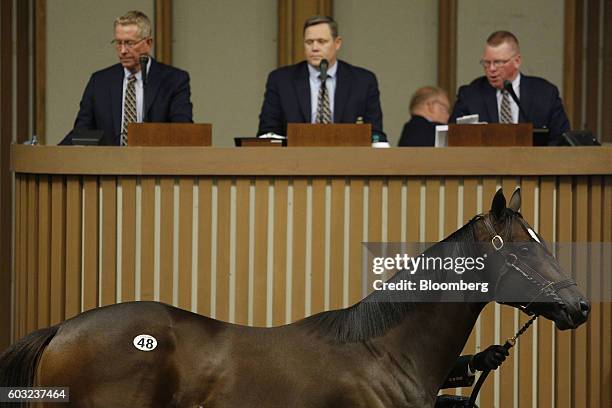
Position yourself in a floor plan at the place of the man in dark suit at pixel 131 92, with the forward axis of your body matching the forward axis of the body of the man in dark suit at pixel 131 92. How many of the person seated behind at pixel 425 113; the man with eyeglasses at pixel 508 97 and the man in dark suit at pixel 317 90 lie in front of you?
0

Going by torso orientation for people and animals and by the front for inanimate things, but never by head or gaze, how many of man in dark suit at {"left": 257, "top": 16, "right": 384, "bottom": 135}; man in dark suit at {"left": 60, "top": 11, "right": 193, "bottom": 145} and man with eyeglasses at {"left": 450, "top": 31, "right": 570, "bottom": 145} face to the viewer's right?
0

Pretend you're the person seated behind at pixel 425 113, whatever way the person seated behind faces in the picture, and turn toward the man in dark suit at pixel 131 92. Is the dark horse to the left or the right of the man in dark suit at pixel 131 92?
left

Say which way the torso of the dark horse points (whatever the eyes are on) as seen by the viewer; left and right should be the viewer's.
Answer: facing to the right of the viewer

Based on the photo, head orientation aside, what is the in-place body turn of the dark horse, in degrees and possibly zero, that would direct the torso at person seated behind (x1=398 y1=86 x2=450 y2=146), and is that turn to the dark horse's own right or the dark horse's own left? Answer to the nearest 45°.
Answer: approximately 90° to the dark horse's own left

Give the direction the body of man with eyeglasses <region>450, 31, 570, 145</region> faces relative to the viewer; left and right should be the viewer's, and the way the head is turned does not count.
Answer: facing the viewer and to the left of the viewer

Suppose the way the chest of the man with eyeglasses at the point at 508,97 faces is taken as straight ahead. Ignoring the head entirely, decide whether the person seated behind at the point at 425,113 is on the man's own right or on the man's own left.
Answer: on the man's own right

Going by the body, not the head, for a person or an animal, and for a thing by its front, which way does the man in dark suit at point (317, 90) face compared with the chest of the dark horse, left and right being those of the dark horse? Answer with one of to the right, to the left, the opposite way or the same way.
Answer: to the right

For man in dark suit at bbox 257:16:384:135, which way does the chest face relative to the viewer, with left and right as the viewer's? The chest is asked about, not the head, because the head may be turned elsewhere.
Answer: facing the viewer

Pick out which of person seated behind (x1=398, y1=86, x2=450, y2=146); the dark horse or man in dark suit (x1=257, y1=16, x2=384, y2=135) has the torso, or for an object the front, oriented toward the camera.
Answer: the man in dark suit

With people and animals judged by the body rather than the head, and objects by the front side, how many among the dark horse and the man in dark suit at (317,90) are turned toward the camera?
1
